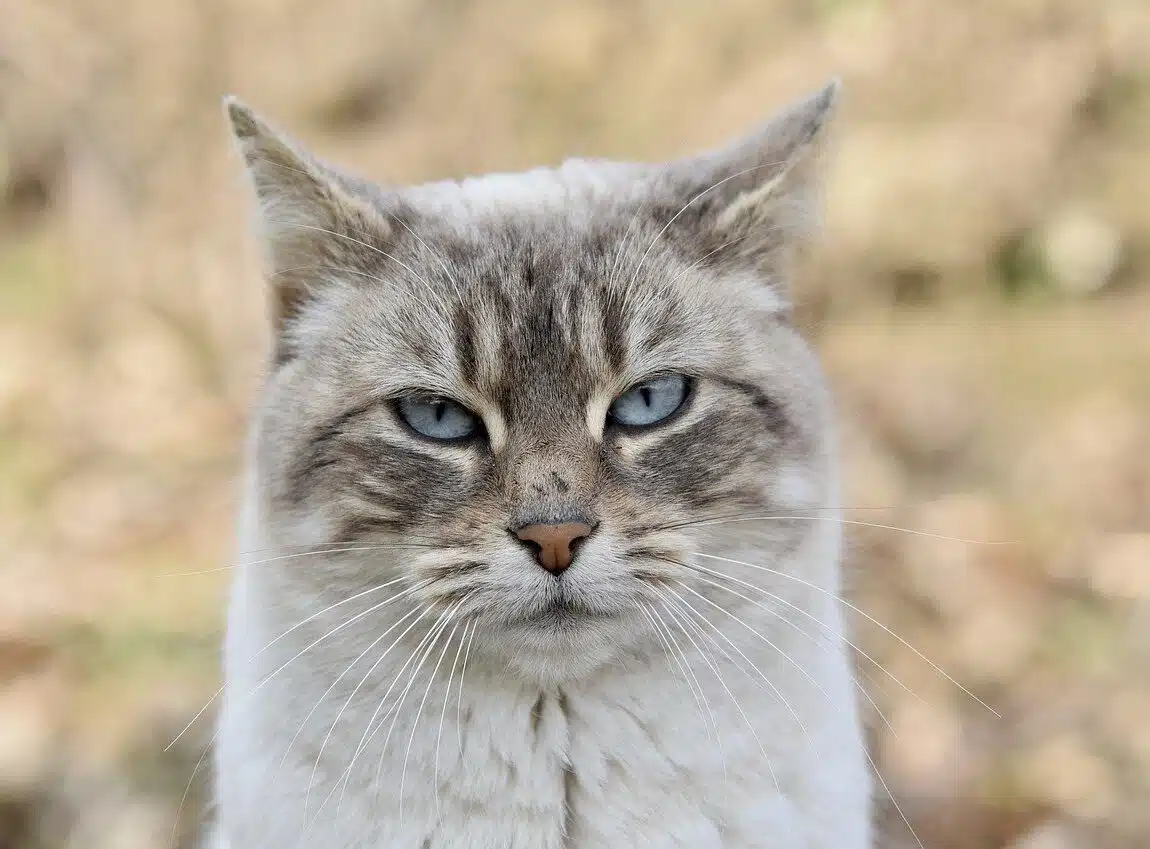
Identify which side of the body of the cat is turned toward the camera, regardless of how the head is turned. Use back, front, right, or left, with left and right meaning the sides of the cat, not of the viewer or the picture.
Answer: front
